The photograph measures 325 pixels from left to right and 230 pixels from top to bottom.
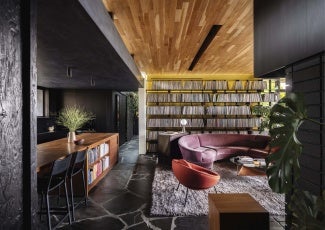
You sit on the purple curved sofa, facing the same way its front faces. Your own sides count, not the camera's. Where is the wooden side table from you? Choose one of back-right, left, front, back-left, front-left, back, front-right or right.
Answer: front-right

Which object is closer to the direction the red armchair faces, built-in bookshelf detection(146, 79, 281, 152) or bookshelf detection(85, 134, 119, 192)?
the built-in bookshelf

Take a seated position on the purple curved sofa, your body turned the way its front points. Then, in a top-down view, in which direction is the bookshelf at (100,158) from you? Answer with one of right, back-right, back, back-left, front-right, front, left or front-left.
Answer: right

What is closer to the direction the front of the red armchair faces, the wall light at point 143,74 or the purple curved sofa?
the purple curved sofa

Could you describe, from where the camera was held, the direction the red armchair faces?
facing away from the viewer and to the right of the viewer

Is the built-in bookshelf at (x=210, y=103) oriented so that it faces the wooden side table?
yes

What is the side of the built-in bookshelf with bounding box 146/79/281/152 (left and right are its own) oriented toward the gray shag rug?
front

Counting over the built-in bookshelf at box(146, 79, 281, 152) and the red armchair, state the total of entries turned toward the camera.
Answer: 1

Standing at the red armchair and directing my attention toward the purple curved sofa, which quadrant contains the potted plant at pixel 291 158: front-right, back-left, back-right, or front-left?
back-right

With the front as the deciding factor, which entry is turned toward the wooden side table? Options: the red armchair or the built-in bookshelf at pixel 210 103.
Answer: the built-in bookshelf

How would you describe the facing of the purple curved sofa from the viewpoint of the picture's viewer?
facing the viewer and to the right of the viewer
